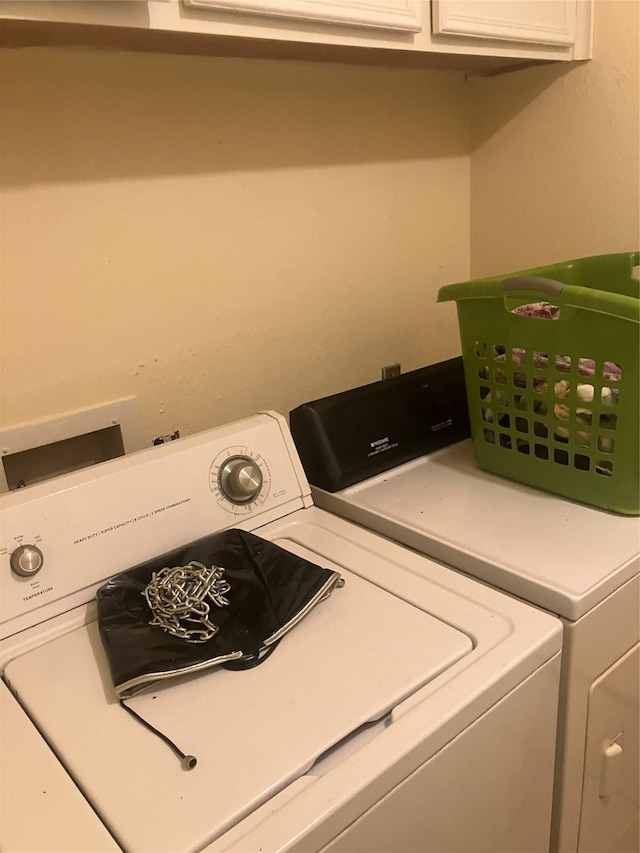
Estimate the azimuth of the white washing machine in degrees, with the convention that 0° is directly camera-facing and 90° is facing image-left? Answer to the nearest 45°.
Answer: approximately 315°

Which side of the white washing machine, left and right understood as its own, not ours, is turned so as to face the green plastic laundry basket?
left

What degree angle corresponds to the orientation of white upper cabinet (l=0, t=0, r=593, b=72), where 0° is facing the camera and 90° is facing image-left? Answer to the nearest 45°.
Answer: approximately 315°

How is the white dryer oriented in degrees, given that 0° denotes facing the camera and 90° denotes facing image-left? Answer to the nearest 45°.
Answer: approximately 315°
